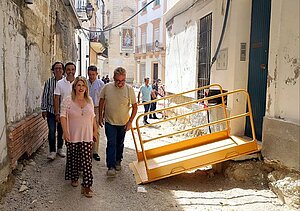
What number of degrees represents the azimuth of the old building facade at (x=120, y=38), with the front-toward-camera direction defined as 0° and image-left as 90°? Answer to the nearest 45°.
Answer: approximately 0°

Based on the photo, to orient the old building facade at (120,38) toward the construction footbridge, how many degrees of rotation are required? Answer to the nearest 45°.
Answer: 0° — it already faces it

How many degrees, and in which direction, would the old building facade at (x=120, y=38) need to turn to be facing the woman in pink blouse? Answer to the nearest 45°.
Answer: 0° — it already faces them
